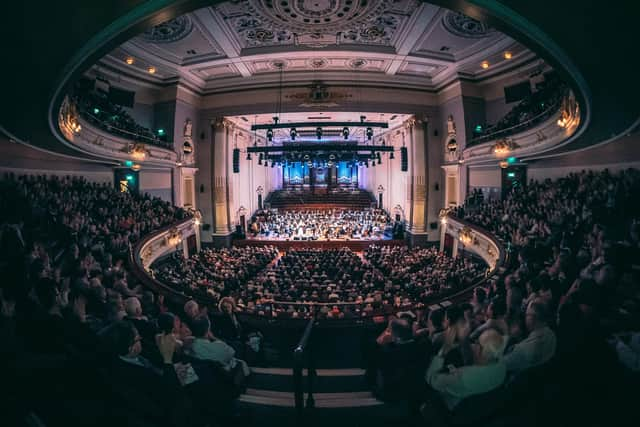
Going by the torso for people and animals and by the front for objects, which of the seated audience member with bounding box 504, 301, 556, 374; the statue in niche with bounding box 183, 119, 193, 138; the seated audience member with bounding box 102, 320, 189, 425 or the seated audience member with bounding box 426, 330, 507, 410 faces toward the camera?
the statue in niche

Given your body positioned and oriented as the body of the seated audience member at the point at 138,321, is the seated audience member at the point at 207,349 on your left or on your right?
on your right

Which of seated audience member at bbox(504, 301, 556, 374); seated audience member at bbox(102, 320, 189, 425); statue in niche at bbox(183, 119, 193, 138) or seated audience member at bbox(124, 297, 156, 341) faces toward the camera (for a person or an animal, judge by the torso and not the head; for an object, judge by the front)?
the statue in niche

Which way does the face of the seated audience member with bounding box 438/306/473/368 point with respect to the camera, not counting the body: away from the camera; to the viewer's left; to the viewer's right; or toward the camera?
away from the camera

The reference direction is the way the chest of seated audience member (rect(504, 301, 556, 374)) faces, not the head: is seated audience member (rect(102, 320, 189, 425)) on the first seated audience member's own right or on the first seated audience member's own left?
on the first seated audience member's own left

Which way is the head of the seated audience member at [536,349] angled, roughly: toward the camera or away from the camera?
away from the camera

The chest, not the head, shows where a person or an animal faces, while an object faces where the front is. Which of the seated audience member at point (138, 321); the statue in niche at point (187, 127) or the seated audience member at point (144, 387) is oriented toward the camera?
the statue in niche

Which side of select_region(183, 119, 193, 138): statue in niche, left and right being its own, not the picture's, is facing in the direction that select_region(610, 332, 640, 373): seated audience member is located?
front

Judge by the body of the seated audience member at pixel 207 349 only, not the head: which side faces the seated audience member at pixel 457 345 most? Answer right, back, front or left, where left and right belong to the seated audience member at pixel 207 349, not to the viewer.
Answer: right

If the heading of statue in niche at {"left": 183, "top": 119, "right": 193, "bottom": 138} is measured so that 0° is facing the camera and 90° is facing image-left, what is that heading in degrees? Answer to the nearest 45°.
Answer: approximately 0°

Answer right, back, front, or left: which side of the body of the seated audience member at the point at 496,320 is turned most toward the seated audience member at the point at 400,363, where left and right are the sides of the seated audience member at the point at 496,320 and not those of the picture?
left

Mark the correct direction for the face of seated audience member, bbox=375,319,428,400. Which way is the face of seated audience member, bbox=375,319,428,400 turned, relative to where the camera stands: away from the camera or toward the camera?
away from the camera

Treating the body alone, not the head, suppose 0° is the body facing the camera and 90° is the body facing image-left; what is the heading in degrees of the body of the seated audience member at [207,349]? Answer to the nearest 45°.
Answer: approximately 225°

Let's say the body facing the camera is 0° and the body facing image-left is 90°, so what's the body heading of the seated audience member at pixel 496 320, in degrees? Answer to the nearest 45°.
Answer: approximately 135°
